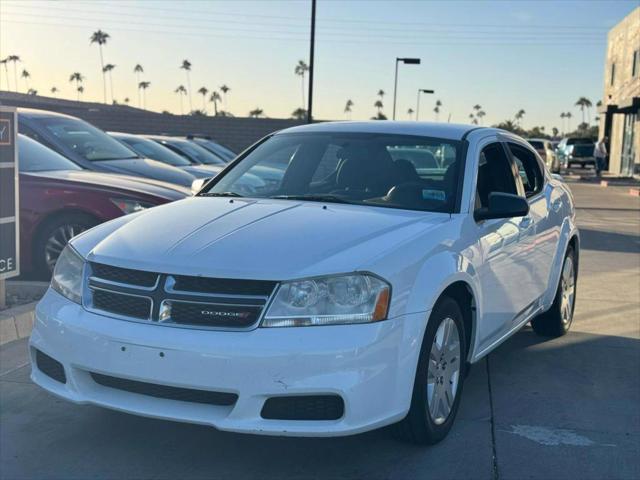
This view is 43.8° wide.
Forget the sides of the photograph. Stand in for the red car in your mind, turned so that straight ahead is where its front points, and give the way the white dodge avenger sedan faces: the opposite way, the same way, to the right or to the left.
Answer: to the right

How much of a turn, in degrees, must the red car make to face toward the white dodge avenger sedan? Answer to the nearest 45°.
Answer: approximately 45° to its right

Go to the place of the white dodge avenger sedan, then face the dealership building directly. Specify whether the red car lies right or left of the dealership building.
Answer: left

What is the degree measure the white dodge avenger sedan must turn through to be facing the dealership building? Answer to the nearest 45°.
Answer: approximately 180°

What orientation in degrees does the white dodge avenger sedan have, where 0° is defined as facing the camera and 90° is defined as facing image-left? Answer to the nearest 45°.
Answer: approximately 45°

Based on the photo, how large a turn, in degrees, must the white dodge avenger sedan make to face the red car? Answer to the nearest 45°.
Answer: approximately 90° to its right

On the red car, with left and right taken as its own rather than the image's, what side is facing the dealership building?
left

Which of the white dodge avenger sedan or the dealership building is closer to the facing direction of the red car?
the white dodge avenger sedan

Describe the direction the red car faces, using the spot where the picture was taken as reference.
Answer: facing the viewer and to the right of the viewer

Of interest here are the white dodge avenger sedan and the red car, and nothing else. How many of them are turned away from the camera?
0
